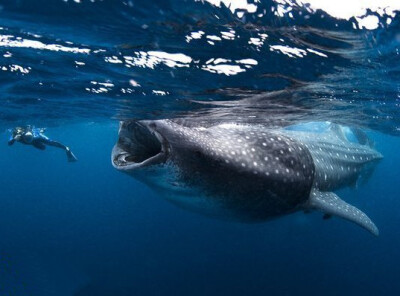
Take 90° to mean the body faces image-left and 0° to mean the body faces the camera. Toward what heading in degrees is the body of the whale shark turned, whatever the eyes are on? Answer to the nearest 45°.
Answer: approximately 45°

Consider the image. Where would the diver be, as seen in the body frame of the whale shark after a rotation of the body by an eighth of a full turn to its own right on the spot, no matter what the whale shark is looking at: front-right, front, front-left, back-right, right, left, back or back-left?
front-right
